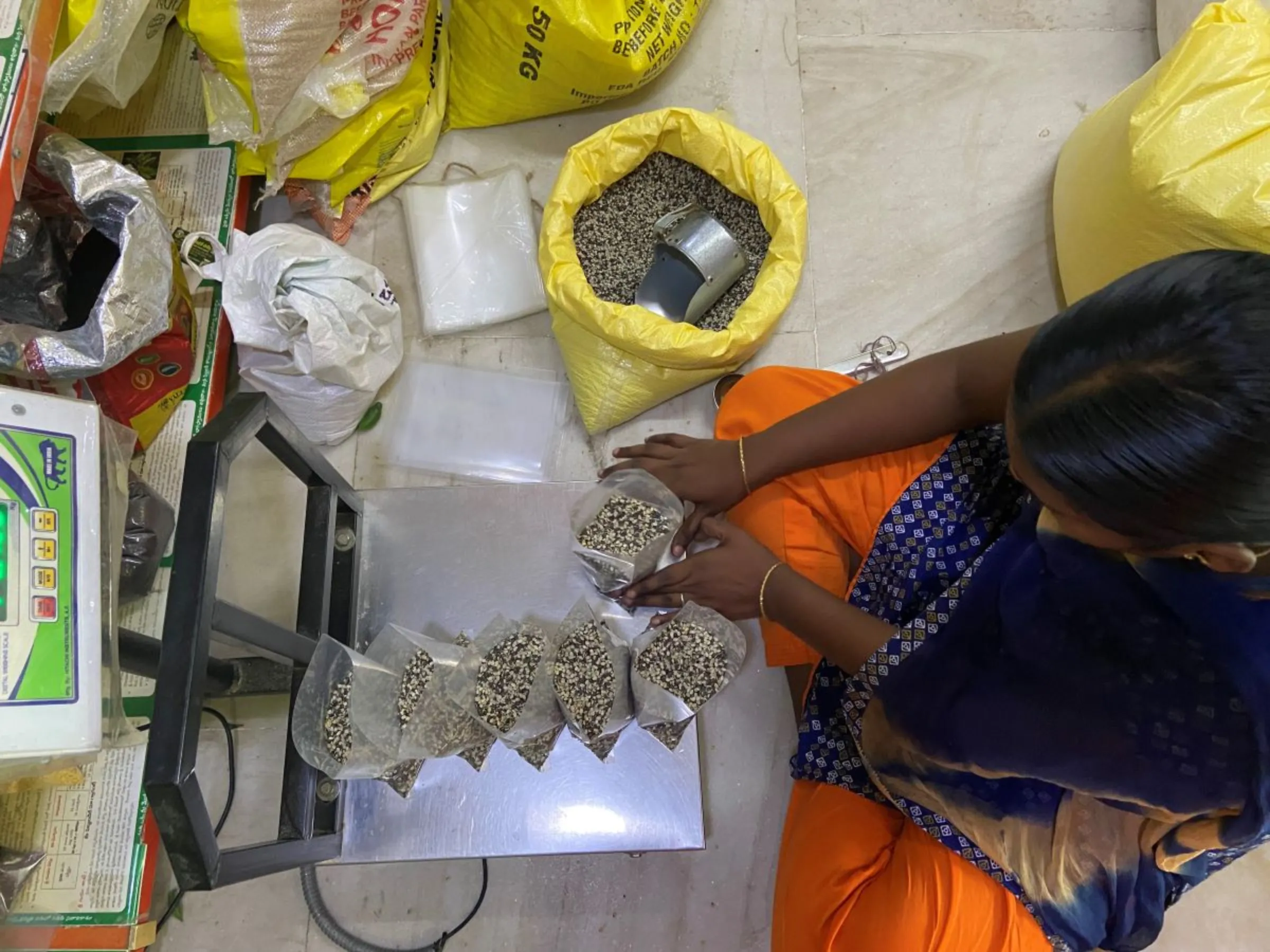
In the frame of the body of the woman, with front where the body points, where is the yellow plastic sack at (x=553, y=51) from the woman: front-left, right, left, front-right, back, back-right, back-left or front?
front-right

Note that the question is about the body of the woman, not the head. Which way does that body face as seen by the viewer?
to the viewer's left

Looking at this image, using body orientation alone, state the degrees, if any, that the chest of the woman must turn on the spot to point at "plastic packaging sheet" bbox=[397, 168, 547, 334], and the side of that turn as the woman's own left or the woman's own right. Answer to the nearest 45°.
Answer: approximately 45° to the woman's own right

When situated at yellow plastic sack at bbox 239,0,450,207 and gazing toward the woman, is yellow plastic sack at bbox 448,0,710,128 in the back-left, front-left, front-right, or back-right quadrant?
front-left

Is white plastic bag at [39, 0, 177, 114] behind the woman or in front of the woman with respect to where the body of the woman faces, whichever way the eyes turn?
in front
